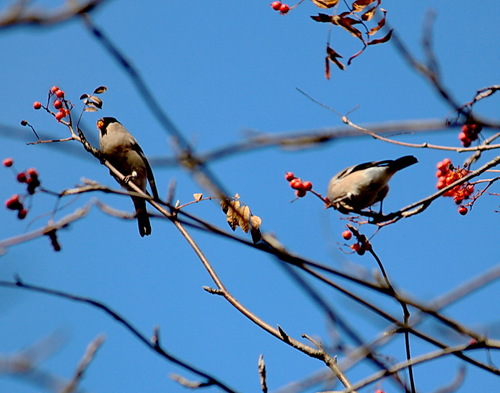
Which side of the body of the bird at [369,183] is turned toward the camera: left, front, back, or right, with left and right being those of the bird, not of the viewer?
left

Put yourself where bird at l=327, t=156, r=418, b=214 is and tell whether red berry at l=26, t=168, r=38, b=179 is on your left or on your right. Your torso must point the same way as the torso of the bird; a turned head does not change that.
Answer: on your left
